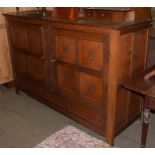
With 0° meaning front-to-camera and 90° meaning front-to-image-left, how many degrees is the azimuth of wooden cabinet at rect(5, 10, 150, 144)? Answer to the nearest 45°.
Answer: approximately 45°
